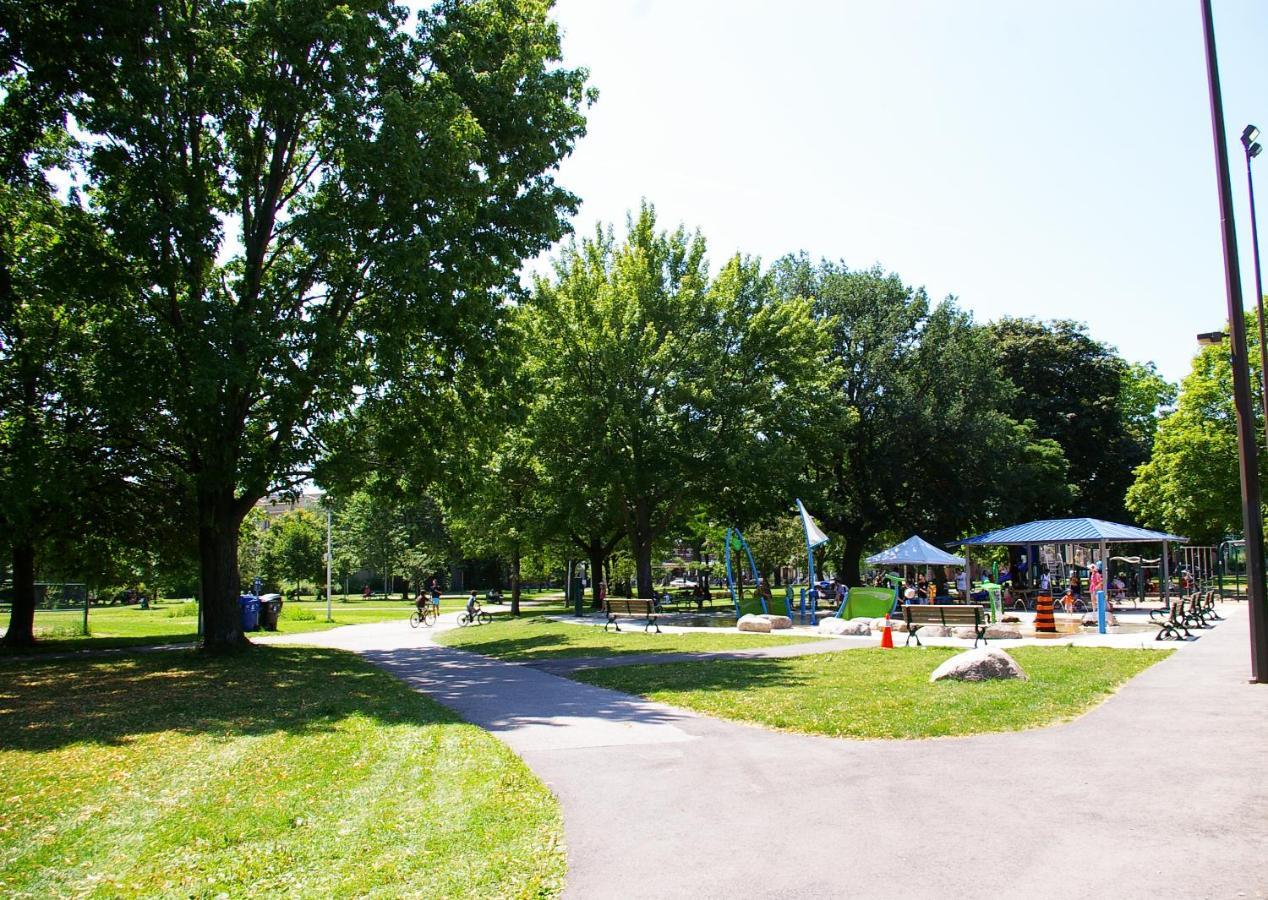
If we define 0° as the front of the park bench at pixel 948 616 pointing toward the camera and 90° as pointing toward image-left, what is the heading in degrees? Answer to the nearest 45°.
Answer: approximately 180°

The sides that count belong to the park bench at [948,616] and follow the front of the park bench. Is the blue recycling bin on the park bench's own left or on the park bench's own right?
on the park bench's own left

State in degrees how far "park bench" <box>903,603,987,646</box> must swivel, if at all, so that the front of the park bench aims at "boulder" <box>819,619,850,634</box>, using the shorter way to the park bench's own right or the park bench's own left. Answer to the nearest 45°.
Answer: approximately 45° to the park bench's own left

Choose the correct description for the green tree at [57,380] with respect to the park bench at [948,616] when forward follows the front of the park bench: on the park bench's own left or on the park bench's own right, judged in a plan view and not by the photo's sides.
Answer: on the park bench's own left

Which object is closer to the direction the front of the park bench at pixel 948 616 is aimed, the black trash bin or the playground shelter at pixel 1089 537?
the playground shelter

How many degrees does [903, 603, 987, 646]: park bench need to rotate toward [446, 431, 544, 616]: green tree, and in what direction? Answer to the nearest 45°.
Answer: approximately 45° to its left

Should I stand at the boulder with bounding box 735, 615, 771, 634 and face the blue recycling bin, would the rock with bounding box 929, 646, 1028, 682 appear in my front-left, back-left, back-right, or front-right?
back-left

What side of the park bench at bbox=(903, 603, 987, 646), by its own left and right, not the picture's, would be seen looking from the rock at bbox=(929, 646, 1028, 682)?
back

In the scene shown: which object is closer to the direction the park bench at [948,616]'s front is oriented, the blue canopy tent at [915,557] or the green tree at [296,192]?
the blue canopy tent

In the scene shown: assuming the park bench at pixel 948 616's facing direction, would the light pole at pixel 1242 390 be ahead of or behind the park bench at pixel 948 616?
behind
